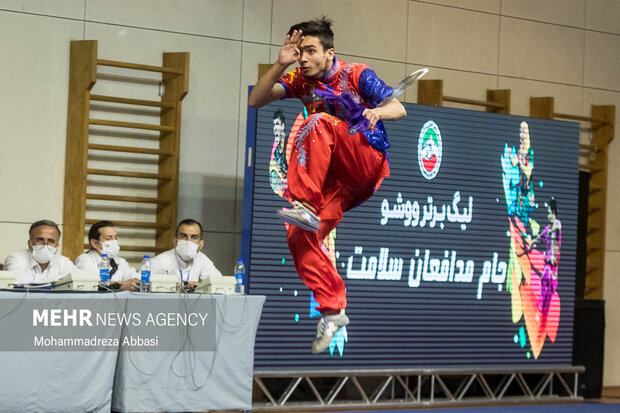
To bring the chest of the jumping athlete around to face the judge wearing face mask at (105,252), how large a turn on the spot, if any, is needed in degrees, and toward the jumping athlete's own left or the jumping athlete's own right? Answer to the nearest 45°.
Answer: approximately 90° to the jumping athlete's own right

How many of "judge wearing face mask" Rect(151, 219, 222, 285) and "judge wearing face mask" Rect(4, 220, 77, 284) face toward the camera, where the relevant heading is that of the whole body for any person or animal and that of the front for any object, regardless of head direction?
2

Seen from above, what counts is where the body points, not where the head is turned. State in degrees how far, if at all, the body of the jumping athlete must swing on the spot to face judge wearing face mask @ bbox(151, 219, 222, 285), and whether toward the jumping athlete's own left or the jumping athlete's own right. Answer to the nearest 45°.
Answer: approximately 135° to the jumping athlete's own right

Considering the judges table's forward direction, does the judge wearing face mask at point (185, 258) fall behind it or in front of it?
behind

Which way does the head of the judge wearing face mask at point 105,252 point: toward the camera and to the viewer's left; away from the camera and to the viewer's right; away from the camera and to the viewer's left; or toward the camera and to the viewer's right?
toward the camera and to the viewer's right

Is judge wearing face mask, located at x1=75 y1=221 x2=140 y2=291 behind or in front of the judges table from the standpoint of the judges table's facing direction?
behind

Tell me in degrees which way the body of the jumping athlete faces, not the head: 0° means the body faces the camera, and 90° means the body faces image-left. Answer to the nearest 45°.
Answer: approximately 45°

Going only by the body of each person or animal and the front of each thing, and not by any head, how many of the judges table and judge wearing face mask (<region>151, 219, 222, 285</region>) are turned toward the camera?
2
